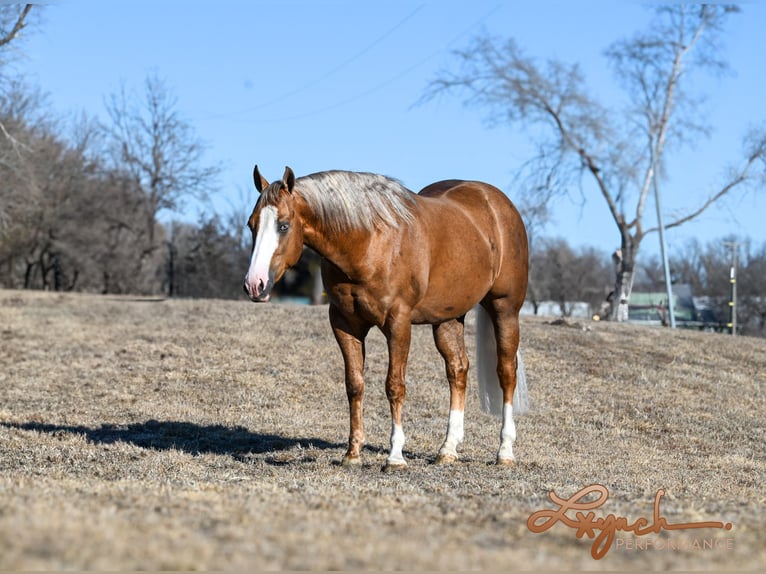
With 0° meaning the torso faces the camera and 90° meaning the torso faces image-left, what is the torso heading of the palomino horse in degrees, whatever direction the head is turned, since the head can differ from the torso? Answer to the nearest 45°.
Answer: approximately 45°
